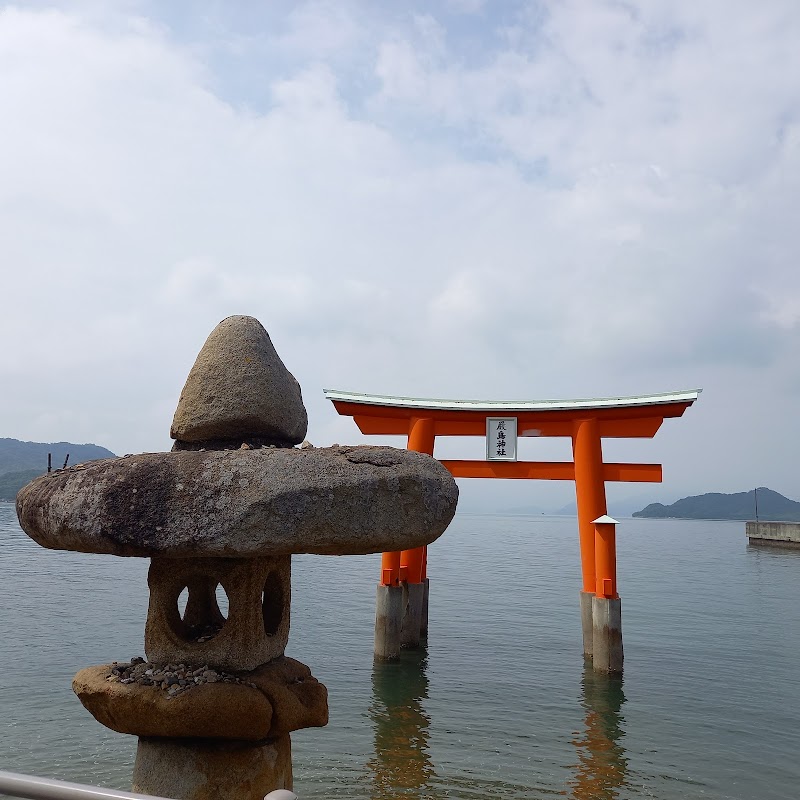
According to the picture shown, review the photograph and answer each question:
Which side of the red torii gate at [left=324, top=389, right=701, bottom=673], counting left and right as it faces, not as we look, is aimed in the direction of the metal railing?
front

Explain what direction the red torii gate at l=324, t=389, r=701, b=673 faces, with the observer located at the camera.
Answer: facing the viewer

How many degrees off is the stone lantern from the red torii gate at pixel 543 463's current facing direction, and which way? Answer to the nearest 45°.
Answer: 0° — it already faces it
